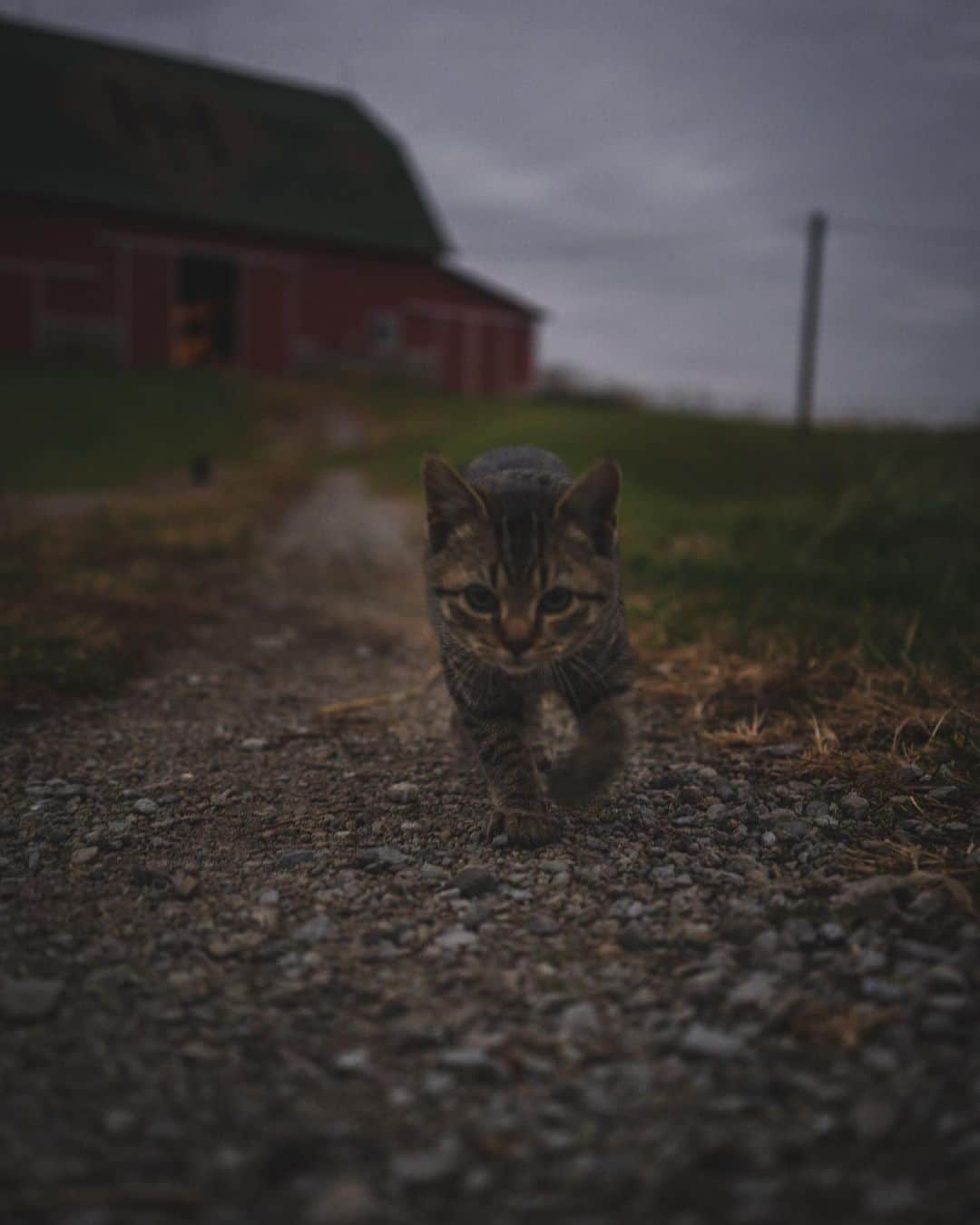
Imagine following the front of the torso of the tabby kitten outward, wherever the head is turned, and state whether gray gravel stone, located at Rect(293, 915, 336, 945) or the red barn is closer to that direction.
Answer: the gray gravel stone

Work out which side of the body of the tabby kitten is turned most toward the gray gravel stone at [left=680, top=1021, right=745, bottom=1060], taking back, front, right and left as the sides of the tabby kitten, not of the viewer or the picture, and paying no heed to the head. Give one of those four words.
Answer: front

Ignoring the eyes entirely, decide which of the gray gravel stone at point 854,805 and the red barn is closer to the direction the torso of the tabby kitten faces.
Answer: the gray gravel stone

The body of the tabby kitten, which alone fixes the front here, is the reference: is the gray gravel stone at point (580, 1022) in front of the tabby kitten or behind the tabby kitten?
in front

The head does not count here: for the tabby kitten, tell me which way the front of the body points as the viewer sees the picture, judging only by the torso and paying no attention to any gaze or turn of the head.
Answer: toward the camera

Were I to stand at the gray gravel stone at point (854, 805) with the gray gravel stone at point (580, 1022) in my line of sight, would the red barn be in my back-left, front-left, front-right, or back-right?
back-right

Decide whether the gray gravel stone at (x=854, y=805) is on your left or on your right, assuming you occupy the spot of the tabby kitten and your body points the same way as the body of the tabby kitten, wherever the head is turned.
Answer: on your left

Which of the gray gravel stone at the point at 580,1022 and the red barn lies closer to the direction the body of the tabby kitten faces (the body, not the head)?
the gray gravel stone

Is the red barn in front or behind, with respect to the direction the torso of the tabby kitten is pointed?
behind
